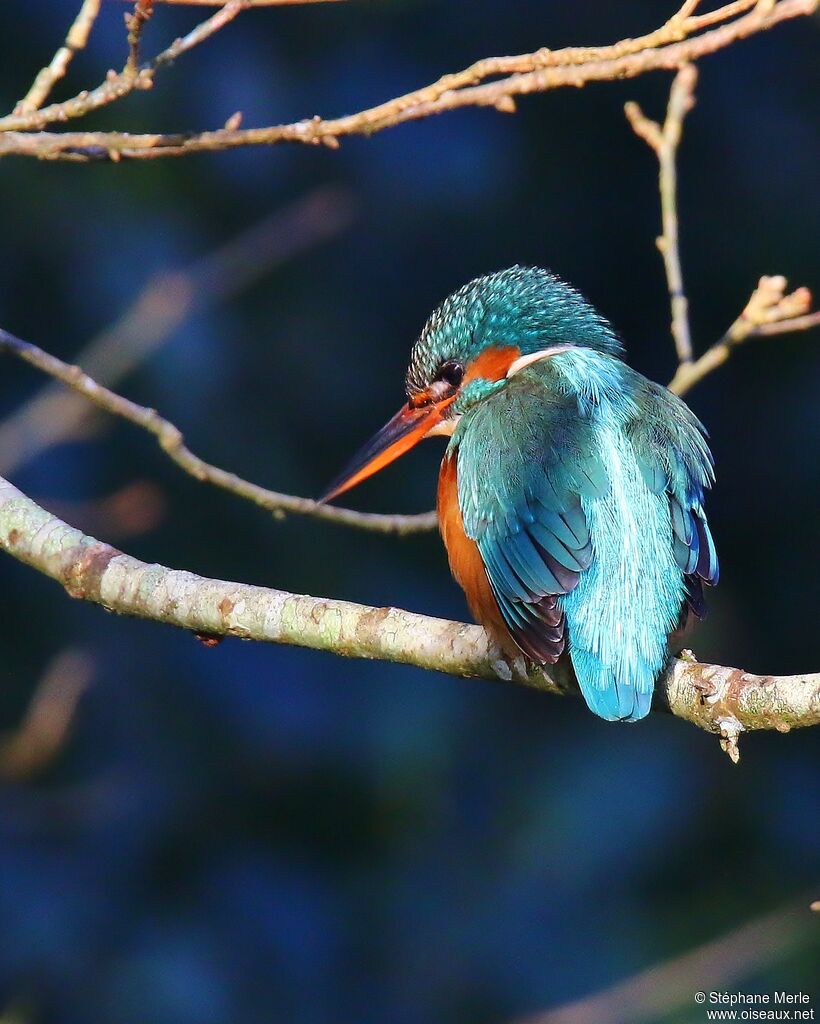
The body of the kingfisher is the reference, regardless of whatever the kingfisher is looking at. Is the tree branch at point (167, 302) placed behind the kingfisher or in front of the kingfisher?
in front

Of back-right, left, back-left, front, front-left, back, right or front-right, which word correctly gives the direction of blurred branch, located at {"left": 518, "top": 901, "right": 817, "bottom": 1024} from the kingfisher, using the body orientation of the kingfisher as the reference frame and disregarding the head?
front-right

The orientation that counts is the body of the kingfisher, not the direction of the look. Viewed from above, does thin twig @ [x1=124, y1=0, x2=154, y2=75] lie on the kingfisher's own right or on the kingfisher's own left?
on the kingfisher's own left

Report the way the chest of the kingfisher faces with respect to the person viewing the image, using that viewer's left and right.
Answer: facing away from the viewer and to the left of the viewer

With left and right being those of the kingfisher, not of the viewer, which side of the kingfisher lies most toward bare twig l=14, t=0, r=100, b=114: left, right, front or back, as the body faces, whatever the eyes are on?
left

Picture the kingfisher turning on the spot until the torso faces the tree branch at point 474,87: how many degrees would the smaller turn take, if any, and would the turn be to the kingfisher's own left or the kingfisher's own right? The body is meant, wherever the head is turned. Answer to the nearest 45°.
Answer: approximately 45° to the kingfisher's own left
